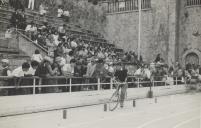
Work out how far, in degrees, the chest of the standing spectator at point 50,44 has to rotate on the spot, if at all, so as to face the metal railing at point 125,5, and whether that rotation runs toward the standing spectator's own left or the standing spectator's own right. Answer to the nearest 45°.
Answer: approximately 90° to the standing spectator's own left

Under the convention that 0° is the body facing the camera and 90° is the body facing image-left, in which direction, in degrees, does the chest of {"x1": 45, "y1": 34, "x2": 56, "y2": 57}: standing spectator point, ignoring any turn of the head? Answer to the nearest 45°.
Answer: approximately 315°

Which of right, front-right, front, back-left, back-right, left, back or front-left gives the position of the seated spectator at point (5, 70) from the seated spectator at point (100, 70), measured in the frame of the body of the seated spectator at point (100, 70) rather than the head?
front-right

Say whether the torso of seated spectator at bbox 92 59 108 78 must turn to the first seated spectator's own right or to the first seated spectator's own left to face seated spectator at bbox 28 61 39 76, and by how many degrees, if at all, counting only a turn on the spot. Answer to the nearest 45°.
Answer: approximately 45° to the first seated spectator's own right

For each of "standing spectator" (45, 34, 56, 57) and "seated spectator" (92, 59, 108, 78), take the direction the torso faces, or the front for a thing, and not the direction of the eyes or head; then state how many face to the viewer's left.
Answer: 0

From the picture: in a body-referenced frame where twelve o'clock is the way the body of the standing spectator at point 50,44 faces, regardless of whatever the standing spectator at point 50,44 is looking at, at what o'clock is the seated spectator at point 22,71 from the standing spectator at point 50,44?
the seated spectator at point 22,71 is roughly at 2 o'clock from the standing spectator at point 50,44.

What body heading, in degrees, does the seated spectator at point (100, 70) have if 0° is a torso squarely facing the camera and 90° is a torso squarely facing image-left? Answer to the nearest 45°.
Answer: approximately 0°

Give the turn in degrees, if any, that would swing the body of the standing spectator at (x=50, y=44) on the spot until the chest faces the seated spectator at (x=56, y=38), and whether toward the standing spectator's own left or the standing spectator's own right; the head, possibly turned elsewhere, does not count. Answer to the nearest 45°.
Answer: approximately 90° to the standing spectator's own left

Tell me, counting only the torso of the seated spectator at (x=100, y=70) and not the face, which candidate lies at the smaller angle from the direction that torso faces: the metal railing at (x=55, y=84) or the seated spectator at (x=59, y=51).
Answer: the metal railing
